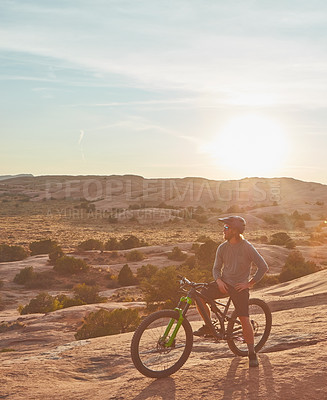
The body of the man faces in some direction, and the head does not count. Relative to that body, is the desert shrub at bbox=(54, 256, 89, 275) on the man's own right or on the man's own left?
on the man's own right

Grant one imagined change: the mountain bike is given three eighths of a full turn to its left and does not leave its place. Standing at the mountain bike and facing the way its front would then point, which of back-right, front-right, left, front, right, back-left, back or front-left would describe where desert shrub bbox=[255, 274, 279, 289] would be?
left

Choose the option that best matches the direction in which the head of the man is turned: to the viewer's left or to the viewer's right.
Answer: to the viewer's left

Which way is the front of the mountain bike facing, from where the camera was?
facing the viewer and to the left of the viewer

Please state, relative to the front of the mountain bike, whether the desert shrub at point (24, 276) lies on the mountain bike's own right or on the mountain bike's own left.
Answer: on the mountain bike's own right

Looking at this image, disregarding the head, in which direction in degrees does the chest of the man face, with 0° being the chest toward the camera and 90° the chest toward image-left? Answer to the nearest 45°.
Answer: approximately 45°
